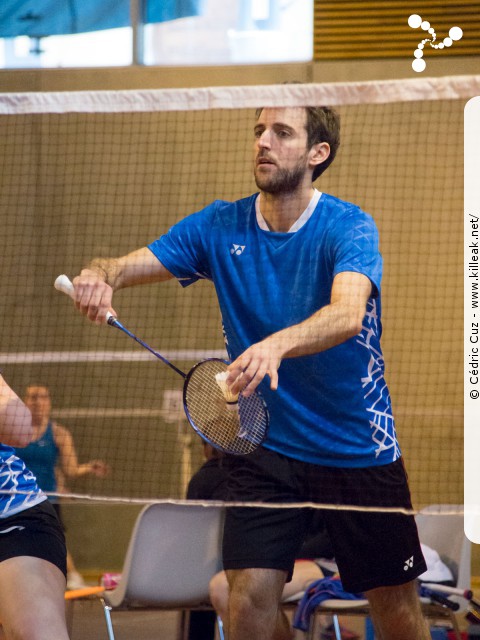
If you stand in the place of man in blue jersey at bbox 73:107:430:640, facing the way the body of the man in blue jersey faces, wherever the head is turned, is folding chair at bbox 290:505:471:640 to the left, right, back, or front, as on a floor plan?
back

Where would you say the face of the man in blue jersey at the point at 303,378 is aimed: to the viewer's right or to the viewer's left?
to the viewer's left

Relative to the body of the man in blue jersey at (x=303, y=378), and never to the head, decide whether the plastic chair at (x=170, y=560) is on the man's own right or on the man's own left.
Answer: on the man's own right

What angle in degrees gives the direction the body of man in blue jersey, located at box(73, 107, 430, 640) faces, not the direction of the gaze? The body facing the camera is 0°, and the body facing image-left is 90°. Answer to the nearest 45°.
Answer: approximately 45°

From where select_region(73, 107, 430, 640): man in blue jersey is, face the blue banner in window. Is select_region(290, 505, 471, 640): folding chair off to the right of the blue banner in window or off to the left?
right
